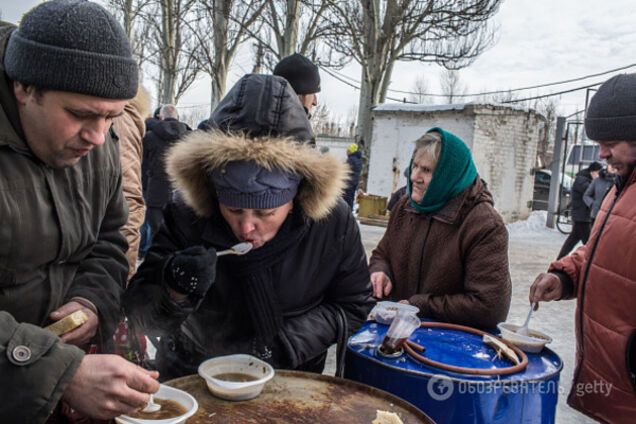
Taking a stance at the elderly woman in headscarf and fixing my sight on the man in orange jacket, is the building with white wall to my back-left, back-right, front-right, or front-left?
back-left

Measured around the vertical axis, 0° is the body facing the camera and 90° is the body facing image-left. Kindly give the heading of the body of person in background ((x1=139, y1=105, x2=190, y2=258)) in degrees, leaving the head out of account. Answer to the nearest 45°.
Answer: approximately 180°

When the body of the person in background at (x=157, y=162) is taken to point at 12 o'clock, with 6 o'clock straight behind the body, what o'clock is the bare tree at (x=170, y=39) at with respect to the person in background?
The bare tree is roughly at 12 o'clock from the person in background.

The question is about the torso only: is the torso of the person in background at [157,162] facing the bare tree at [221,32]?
yes

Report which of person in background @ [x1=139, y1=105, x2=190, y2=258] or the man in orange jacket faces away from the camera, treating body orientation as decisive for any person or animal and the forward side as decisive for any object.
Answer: the person in background

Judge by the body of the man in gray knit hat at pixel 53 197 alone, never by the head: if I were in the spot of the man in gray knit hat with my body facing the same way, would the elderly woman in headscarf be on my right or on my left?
on my left

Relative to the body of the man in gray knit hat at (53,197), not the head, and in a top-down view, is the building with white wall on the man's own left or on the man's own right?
on the man's own left

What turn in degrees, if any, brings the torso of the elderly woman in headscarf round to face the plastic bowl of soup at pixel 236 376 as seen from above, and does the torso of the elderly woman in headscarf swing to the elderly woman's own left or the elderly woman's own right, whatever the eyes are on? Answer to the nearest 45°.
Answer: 0° — they already face it

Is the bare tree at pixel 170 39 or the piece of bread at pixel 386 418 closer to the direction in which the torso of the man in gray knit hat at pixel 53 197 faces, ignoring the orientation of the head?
the piece of bread

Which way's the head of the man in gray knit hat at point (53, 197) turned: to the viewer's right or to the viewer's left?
to the viewer's right

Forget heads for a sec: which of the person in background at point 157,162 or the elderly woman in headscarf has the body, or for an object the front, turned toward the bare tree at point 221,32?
the person in background

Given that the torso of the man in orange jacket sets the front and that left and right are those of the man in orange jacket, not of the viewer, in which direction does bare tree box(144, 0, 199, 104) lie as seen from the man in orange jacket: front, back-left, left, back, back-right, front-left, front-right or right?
right

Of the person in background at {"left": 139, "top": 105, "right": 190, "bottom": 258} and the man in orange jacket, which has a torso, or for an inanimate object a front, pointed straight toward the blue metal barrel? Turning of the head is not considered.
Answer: the man in orange jacket

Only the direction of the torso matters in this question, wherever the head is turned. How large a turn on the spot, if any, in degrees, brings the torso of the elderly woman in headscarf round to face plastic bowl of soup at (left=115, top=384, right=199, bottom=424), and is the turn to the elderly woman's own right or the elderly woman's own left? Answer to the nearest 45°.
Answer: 0° — they already face it

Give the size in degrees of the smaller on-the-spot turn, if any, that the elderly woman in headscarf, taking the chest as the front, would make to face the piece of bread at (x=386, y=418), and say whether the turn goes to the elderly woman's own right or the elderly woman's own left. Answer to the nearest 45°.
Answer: approximately 45° to the elderly woman's own left

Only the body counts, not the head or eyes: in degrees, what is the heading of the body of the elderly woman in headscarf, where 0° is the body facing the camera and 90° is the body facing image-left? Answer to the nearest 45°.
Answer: approximately 45°
